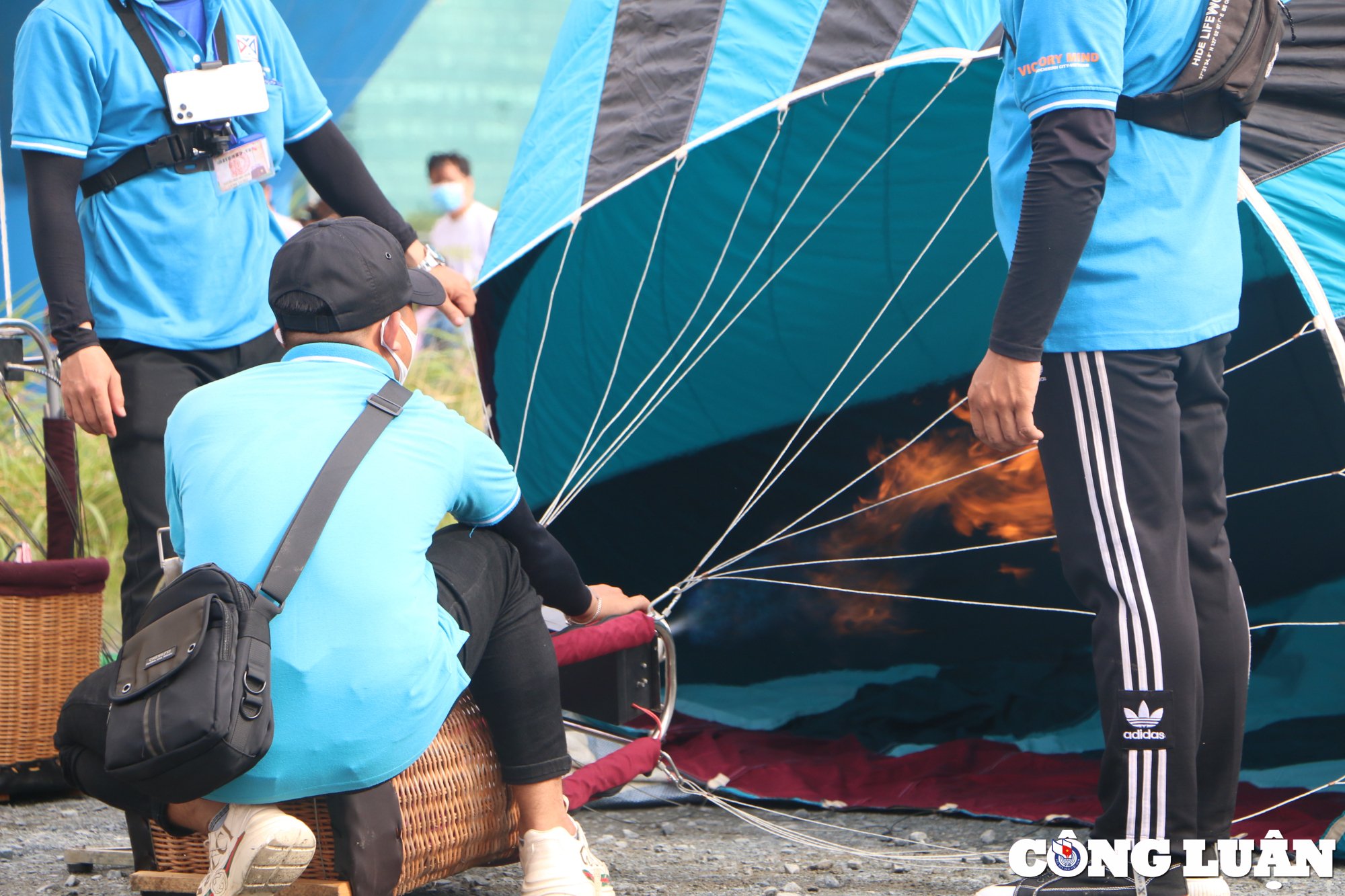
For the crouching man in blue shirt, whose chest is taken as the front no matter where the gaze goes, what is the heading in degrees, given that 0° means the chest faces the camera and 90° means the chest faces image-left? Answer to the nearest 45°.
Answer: approximately 225°

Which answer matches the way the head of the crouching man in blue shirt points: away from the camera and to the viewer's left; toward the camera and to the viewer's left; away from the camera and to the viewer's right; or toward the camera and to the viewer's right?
away from the camera and to the viewer's right

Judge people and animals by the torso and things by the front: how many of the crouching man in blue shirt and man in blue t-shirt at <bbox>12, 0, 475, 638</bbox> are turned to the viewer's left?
0

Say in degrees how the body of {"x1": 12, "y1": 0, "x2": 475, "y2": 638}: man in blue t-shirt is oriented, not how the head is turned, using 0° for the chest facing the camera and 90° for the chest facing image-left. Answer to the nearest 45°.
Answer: approximately 315°

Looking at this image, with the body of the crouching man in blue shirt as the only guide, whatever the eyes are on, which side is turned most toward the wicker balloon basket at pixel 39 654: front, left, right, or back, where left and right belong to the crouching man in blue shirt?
left

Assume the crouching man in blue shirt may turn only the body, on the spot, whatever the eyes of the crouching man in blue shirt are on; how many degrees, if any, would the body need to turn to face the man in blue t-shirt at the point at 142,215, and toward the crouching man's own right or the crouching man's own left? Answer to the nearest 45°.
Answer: approximately 90° to the crouching man's own left

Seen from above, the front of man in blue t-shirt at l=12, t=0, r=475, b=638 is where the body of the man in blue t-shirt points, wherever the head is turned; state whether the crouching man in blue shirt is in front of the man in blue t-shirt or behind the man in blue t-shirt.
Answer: in front

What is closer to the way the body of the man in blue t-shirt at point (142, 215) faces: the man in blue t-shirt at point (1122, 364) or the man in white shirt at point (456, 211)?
the man in blue t-shirt

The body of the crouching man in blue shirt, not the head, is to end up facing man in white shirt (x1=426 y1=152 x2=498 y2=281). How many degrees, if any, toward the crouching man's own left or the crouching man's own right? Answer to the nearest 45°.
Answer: approximately 45° to the crouching man's own left
